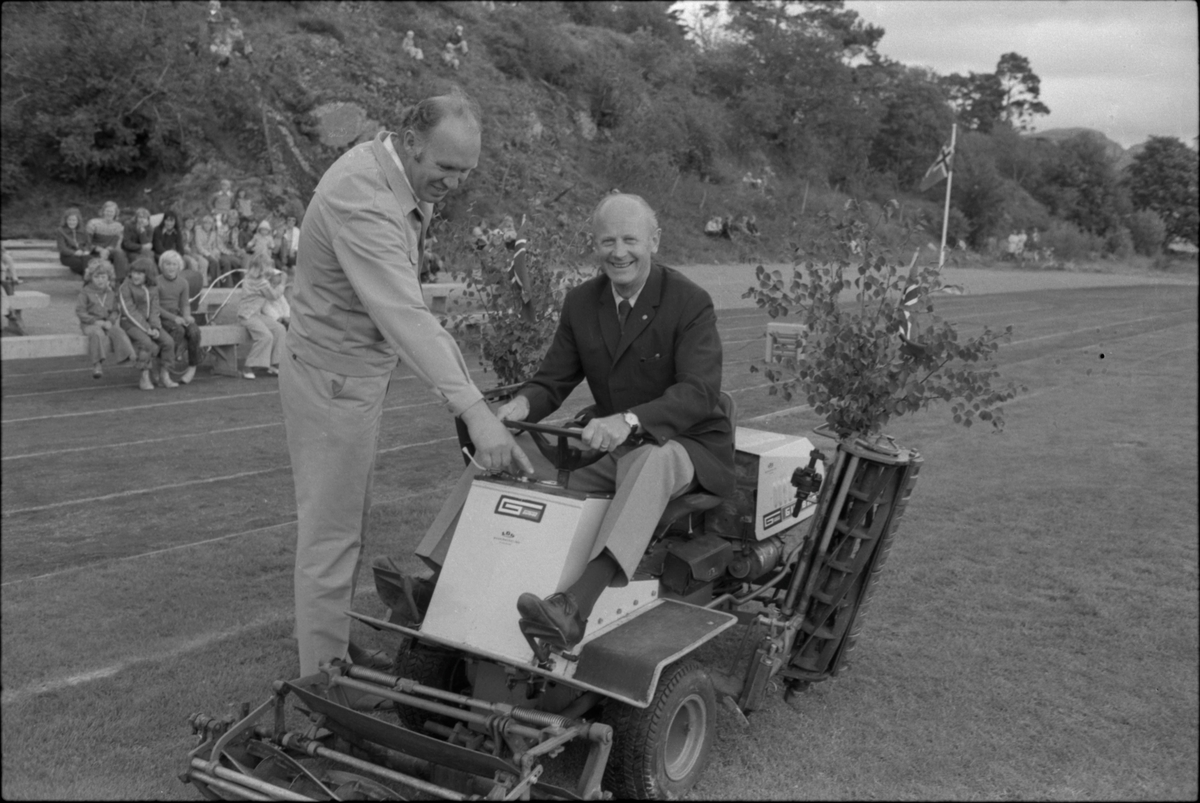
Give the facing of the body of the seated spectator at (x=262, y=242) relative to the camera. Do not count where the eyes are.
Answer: toward the camera

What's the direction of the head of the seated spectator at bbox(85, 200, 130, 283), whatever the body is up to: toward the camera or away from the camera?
toward the camera

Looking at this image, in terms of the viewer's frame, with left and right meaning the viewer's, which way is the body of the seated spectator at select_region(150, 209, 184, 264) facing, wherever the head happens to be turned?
facing the viewer

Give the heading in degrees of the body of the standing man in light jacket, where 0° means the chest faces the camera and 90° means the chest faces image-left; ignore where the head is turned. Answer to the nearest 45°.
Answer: approximately 270°

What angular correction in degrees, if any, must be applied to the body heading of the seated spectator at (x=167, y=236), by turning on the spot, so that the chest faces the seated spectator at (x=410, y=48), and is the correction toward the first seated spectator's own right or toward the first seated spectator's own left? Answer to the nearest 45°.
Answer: approximately 180°

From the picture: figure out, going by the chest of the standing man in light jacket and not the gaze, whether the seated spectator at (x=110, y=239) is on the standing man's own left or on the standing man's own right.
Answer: on the standing man's own left

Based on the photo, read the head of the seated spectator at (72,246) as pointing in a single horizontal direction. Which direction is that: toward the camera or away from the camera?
toward the camera

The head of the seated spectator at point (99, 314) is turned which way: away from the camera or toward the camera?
toward the camera

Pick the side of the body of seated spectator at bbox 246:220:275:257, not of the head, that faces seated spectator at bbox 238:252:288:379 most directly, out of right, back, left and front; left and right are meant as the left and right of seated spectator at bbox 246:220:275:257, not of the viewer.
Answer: front

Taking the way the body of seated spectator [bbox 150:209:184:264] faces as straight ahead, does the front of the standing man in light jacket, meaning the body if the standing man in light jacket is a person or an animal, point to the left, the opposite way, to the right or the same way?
to the left

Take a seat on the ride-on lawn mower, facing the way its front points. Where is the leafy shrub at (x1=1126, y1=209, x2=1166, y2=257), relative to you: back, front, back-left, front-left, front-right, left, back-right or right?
back

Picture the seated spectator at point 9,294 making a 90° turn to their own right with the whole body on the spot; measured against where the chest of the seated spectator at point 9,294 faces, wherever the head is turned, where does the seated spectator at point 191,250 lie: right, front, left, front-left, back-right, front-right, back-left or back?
back

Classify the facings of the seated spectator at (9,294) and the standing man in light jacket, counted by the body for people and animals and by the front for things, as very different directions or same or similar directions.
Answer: same or similar directions

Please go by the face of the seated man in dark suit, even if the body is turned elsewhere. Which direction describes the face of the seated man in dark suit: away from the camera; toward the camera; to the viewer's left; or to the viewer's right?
toward the camera

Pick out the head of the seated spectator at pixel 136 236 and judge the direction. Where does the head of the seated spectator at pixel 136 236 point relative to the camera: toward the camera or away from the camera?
toward the camera

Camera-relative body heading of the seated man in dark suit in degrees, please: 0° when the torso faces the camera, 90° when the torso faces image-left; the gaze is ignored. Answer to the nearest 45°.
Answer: approximately 45°
